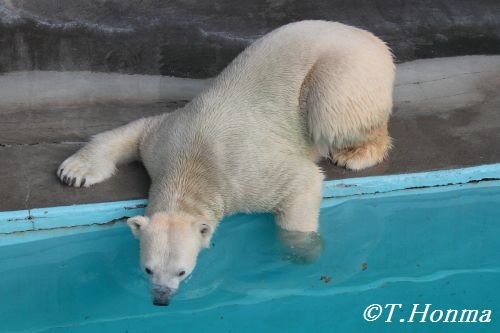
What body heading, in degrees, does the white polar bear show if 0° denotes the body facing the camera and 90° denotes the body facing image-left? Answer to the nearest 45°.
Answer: approximately 45°
